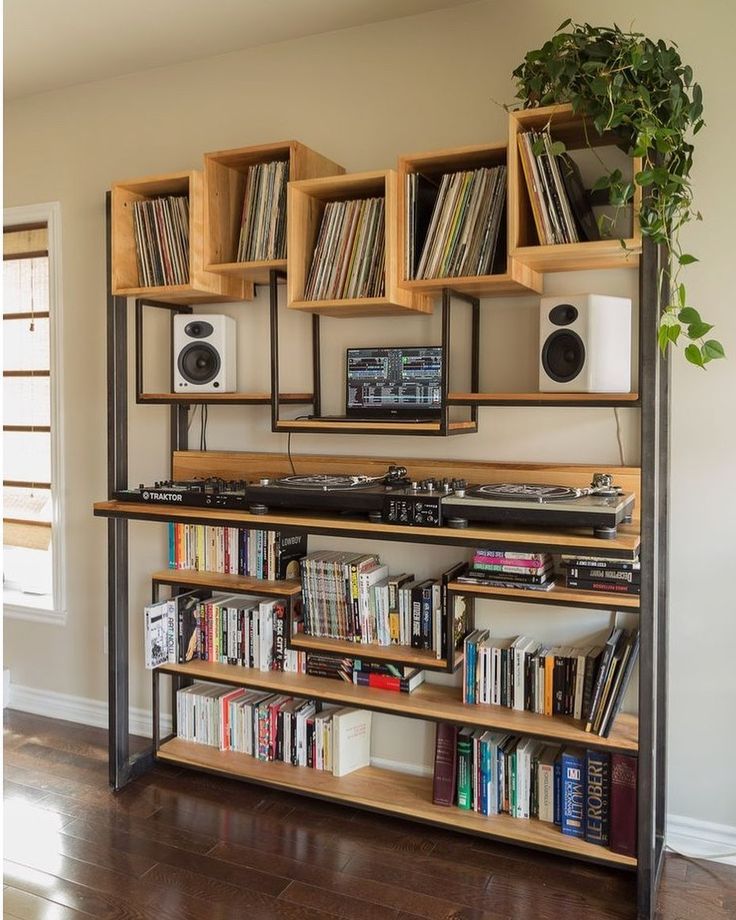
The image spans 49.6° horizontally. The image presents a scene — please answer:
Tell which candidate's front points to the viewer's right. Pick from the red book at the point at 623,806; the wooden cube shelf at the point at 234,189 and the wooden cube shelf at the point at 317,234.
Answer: the red book

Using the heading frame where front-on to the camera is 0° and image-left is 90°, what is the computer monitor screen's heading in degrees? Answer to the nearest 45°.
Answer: approximately 0°

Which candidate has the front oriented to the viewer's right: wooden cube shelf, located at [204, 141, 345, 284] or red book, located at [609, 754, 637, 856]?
the red book

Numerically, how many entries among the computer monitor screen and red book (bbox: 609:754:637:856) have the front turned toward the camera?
1

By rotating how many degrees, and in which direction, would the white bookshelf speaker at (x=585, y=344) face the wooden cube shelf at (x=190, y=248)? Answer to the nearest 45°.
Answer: approximately 45° to its right

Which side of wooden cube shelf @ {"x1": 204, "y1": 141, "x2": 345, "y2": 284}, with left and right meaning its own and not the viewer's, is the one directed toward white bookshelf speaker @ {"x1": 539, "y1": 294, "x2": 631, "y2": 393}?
left

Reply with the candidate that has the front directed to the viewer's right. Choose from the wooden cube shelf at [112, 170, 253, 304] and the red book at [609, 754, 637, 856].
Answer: the red book

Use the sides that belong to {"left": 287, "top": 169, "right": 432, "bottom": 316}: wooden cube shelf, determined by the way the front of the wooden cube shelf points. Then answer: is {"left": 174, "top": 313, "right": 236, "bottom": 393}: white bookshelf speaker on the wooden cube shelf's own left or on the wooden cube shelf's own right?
on the wooden cube shelf's own right
